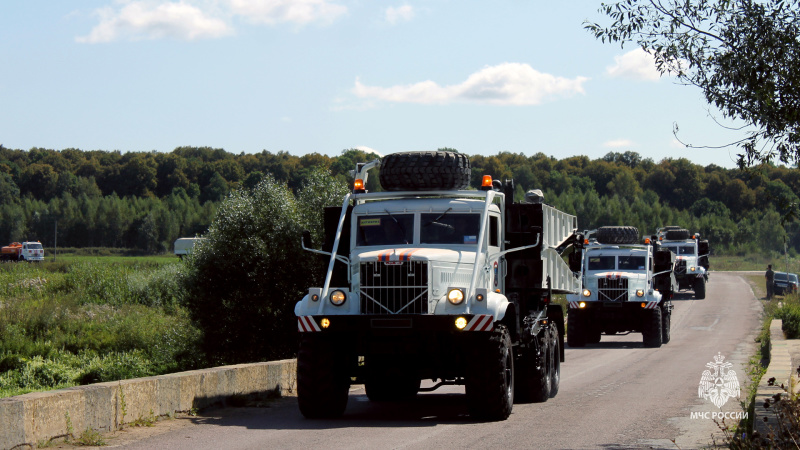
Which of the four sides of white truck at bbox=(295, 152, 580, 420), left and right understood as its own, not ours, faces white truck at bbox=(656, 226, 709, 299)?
back

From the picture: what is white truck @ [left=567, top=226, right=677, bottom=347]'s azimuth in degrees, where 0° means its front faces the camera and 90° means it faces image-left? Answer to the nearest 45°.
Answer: approximately 0°

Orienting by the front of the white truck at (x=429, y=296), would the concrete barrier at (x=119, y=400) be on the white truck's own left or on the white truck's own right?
on the white truck's own right

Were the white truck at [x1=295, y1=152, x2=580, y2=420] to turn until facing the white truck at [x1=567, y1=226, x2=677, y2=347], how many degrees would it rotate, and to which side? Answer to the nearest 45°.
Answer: approximately 180°

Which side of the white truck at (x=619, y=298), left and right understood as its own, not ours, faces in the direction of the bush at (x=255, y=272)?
front

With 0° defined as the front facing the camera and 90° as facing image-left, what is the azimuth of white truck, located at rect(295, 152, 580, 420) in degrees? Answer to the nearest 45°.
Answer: approximately 0°

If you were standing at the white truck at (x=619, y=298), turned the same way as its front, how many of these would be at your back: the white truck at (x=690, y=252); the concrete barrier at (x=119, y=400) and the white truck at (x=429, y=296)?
1

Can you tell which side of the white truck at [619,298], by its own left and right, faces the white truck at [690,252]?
back

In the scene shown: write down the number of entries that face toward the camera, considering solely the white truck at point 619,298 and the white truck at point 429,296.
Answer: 2

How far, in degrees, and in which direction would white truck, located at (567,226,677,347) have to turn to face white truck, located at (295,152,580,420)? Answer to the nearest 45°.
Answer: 0° — it already faces it
